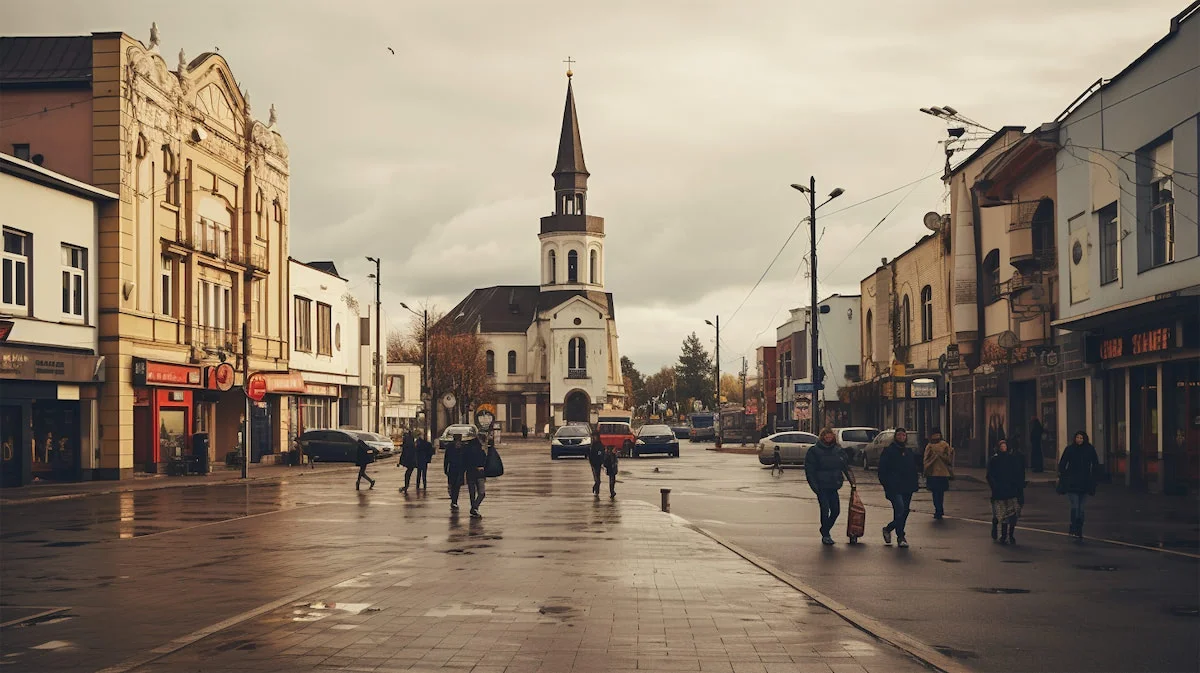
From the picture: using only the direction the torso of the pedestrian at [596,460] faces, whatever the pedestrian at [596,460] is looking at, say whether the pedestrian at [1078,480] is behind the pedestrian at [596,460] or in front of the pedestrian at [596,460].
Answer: behind

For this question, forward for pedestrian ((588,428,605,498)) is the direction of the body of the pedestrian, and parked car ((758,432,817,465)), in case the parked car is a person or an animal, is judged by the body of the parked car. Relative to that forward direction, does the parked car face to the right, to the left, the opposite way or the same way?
to the left

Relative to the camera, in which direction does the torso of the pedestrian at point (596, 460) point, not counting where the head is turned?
away from the camera

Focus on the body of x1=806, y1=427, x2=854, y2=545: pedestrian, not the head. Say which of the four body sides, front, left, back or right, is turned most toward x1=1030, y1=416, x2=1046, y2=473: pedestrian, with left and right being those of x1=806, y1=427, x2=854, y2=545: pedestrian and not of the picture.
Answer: back

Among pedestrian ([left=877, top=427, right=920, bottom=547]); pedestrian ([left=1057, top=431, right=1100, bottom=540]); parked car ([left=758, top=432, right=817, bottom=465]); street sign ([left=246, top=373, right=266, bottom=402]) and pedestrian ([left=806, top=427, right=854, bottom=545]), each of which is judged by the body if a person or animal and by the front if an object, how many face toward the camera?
4

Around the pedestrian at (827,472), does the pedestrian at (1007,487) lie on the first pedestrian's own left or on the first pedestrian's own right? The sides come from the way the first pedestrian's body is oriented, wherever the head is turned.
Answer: on the first pedestrian's own left

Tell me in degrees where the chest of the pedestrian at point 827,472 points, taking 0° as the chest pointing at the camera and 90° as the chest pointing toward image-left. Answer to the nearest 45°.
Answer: approximately 0°

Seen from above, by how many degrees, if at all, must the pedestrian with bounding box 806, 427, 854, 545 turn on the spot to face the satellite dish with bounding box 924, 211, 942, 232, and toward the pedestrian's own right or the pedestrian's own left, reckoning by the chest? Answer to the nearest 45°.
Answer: approximately 180°

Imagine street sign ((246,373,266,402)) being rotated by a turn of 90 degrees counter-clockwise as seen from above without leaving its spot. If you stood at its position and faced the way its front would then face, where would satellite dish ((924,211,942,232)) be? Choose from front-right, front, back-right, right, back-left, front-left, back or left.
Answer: front

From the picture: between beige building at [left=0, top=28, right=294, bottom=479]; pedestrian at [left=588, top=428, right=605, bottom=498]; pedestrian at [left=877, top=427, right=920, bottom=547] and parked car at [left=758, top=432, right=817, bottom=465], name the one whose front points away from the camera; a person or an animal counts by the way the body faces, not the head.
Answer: pedestrian at [left=588, top=428, right=605, bottom=498]
